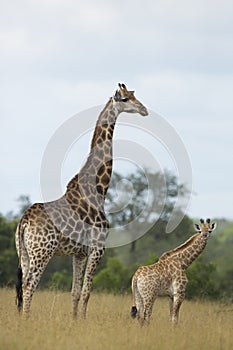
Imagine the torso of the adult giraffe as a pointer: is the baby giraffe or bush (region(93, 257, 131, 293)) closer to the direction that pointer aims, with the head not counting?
the baby giraffe

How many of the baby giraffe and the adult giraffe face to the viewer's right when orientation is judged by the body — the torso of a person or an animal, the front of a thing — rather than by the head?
2

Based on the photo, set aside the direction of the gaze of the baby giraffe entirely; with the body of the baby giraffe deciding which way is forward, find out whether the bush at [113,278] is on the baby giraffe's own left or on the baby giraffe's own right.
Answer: on the baby giraffe's own left

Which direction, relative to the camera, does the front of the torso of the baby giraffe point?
to the viewer's right

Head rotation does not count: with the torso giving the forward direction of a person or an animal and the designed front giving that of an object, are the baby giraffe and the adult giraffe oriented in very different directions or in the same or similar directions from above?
same or similar directions

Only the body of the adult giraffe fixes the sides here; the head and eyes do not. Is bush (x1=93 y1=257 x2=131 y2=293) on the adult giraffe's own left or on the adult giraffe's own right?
on the adult giraffe's own left

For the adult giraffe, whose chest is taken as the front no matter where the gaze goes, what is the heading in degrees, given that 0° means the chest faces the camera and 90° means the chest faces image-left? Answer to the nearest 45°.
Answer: approximately 270°

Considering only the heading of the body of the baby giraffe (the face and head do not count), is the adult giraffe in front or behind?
behind

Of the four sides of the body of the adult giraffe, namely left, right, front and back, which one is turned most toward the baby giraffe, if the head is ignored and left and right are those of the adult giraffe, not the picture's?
front
